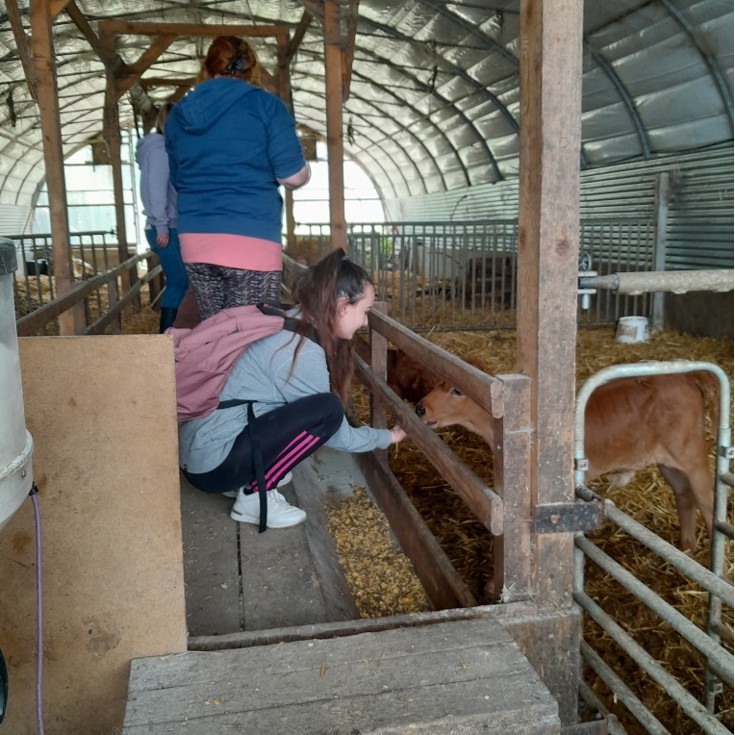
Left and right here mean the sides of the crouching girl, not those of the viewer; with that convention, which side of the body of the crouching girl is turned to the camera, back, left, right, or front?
right

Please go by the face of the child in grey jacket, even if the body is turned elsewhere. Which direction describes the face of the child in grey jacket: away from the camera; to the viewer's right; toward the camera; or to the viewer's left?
away from the camera

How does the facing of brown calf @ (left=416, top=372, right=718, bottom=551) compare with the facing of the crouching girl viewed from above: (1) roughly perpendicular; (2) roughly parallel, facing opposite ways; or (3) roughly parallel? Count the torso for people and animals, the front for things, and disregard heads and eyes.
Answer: roughly parallel, facing opposite ways

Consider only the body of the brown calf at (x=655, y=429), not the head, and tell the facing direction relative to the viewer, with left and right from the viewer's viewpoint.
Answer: facing to the left of the viewer

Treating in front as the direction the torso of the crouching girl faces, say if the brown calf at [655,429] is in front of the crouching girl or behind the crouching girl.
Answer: in front

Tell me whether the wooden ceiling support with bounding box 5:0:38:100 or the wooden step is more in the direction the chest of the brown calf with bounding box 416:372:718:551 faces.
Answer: the wooden ceiling support

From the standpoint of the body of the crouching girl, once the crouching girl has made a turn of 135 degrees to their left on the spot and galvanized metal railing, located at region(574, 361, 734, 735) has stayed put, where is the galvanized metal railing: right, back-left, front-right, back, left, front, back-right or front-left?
back

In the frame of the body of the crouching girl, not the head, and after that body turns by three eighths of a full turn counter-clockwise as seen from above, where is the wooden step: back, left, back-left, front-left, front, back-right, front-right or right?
back-left

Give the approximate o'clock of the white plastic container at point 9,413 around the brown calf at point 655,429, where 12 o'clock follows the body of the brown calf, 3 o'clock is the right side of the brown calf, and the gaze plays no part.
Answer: The white plastic container is roughly at 10 o'clock from the brown calf.

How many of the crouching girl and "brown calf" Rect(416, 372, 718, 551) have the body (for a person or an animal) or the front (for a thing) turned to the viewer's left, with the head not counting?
1

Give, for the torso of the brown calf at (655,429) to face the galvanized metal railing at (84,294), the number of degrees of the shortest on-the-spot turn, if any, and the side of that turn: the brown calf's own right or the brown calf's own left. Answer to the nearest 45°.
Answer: approximately 45° to the brown calf's own right

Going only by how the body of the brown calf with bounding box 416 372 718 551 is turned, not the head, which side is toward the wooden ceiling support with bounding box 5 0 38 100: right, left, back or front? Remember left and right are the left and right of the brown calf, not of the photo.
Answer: front

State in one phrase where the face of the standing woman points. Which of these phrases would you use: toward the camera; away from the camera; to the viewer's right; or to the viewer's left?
away from the camera

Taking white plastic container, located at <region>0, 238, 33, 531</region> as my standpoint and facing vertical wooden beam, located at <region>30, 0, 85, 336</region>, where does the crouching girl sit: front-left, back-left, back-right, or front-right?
front-right

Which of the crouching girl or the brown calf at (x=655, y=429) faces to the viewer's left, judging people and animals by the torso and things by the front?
the brown calf

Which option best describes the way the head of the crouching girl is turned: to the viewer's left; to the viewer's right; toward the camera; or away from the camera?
to the viewer's right
